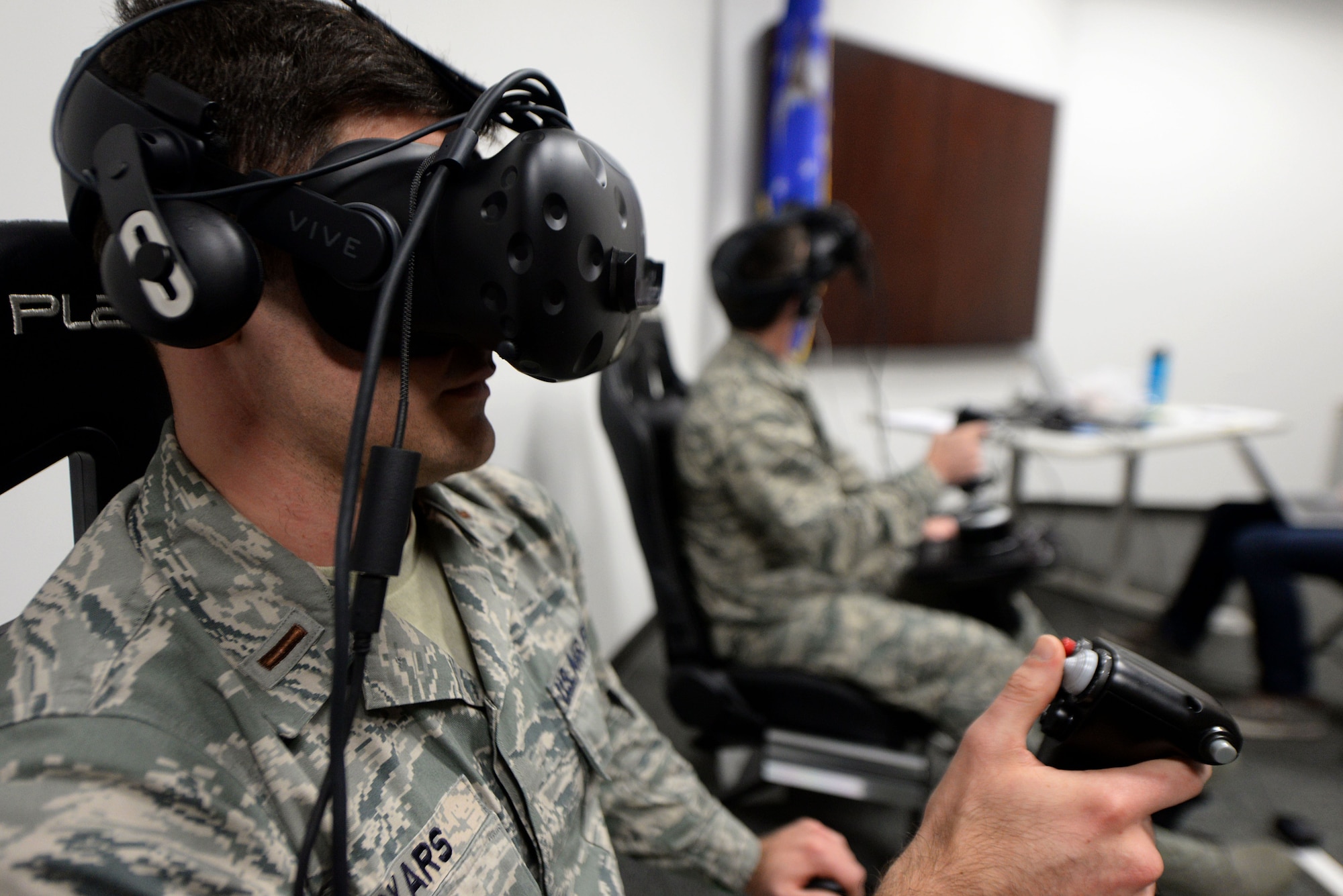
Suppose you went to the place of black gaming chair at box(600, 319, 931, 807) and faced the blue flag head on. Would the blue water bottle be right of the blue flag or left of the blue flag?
right

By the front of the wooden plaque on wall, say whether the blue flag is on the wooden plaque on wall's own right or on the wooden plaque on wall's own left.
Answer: on the wooden plaque on wall's own right

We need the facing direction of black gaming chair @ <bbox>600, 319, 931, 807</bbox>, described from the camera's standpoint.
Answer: facing to the right of the viewer

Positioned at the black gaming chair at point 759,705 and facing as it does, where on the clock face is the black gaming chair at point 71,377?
the black gaming chair at point 71,377 is roughly at 4 o'clock from the black gaming chair at point 759,705.

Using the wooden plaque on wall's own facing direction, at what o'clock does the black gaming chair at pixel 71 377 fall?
The black gaming chair is roughly at 2 o'clock from the wooden plaque on wall.

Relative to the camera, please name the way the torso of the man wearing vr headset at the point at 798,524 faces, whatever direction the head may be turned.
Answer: to the viewer's right

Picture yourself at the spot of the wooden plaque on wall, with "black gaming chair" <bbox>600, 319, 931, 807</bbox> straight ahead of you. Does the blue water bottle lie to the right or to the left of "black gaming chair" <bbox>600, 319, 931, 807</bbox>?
left

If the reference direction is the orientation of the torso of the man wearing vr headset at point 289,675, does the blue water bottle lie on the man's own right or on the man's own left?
on the man's own left

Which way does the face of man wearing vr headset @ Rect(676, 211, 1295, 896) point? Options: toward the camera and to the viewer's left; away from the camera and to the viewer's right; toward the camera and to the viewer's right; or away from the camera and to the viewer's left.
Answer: away from the camera and to the viewer's right

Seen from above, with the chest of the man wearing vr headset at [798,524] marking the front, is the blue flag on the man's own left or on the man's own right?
on the man's own left
